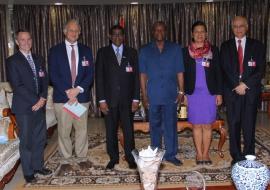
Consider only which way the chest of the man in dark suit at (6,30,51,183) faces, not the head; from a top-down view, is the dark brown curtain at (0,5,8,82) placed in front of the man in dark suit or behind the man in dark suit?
behind

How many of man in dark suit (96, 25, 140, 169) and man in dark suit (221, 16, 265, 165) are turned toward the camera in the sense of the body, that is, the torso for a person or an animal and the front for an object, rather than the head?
2

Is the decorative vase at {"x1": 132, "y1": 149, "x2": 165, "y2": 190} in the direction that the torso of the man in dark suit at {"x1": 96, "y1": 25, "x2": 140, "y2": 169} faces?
yes

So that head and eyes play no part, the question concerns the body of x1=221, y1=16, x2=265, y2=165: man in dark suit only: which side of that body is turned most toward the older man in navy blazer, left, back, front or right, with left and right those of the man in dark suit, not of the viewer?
right

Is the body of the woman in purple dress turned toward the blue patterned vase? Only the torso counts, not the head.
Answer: yes

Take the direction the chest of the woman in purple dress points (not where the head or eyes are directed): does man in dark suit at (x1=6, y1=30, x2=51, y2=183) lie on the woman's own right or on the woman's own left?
on the woman's own right

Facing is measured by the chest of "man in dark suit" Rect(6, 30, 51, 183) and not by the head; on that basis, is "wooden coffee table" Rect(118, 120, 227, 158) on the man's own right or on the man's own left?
on the man's own left

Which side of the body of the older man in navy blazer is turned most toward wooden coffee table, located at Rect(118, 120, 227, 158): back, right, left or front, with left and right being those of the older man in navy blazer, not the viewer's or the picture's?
left
